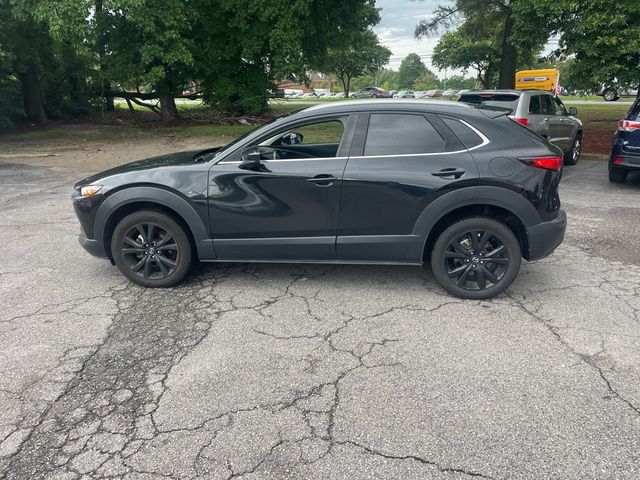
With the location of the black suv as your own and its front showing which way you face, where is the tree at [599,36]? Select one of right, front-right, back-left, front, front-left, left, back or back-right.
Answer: back-right

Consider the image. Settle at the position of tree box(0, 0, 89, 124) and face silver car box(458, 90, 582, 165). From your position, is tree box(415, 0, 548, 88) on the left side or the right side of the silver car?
left

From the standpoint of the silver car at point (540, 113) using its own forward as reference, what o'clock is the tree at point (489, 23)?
The tree is roughly at 10 o'clock from the silver car.

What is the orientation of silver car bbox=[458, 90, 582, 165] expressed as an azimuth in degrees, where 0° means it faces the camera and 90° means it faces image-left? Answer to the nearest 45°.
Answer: approximately 225°

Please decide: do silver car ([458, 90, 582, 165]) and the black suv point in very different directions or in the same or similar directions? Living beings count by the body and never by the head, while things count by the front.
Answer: very different directions

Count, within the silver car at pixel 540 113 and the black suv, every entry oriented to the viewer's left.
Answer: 1

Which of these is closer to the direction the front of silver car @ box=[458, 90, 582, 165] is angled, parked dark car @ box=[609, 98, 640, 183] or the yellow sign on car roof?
the yellow sign on car roof

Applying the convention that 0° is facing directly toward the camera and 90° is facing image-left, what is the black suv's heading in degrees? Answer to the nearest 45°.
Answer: approximately 90°

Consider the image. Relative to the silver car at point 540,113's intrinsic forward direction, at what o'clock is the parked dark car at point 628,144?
The parked dark car is roughly at 3 o'clock from the silver car.

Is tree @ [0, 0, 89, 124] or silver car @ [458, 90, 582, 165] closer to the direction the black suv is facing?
the tree

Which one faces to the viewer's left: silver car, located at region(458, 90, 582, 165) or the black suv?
the black suv

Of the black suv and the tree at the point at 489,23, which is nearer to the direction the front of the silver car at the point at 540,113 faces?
the tree

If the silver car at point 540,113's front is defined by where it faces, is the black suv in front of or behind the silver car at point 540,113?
behind

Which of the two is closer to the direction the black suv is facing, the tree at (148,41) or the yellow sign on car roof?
the tree

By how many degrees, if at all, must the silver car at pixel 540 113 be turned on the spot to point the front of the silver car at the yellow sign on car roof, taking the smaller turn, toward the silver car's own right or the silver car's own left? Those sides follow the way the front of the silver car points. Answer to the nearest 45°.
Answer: approximately 45° to the silver car's own left

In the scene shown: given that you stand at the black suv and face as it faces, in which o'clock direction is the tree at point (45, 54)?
The tree is roughly at 2 o'clock from the black suv.
